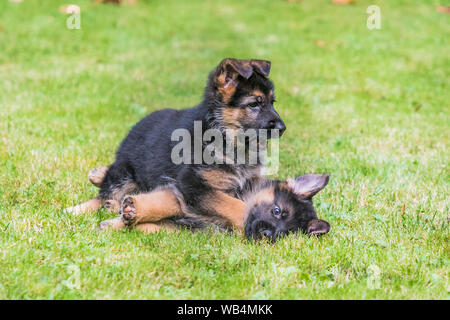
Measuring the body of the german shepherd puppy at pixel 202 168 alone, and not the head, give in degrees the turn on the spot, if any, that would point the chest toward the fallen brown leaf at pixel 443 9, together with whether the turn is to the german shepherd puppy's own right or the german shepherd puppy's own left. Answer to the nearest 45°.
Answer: approximately 45° to the german shepherd puppy's own left

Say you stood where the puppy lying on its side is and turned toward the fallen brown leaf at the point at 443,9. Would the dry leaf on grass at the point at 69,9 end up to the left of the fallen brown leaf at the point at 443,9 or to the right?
left

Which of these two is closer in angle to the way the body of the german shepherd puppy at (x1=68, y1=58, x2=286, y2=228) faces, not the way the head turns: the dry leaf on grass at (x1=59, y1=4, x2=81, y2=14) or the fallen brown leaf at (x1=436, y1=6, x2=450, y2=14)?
the fallen brown leaf

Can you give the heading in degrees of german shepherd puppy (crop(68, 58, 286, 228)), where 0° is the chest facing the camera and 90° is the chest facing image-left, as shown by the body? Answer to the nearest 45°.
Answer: approximately 270°

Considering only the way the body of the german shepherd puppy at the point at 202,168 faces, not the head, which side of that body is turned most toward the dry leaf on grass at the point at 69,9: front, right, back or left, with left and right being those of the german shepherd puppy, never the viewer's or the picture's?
left

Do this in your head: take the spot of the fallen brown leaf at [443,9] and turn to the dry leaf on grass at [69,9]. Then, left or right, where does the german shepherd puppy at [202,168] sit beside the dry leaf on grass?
left
